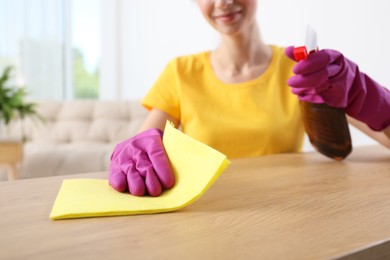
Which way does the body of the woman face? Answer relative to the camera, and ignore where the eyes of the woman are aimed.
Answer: toward the camera

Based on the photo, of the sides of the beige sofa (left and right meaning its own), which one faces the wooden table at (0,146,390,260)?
front

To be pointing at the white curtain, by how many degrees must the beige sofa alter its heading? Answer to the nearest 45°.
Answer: approximately 180°

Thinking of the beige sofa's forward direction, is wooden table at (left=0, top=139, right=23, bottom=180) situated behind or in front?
in front

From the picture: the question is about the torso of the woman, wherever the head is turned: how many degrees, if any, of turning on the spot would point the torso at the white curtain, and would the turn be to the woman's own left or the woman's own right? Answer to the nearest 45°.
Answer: approximately 135° to the woman's own right

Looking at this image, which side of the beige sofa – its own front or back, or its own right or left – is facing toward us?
front

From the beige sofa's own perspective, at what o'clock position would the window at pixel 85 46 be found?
The window is roughly at 6 o'clock from the beige sofa.

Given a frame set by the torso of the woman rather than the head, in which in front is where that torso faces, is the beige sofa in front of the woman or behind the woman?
behind

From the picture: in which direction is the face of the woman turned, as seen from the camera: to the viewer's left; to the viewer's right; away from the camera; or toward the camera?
toward the camera

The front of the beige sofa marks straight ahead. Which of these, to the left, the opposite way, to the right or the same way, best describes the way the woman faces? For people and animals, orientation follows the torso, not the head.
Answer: the same way

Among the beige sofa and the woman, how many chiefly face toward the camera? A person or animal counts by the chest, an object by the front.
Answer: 2

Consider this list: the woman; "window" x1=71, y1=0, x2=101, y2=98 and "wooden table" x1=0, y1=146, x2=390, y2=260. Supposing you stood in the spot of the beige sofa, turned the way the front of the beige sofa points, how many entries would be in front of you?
2

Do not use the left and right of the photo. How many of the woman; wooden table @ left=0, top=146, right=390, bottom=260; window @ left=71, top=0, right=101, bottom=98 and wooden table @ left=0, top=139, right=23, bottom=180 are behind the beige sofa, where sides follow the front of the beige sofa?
1

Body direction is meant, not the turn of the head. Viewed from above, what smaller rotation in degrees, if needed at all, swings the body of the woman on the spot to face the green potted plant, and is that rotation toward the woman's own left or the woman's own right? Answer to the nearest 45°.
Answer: approximately 135° to the woman's own right
